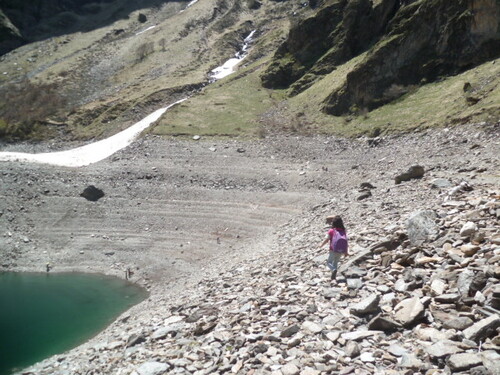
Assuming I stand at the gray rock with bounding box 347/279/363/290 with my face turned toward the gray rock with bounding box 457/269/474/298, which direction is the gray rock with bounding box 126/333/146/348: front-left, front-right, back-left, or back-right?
back-right

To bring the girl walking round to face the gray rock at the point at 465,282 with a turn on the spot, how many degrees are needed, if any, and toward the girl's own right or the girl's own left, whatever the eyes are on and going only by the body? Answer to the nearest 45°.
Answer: approximately 180°

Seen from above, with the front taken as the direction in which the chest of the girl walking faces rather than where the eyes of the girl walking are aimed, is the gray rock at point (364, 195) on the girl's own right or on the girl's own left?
on the girl's own right

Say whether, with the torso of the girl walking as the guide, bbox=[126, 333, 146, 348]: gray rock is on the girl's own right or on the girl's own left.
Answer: on the girl's own left

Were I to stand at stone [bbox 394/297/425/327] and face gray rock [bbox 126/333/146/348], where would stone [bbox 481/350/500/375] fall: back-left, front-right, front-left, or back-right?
back-left

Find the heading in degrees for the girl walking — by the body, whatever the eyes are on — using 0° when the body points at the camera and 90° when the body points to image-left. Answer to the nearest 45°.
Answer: approximately 135°

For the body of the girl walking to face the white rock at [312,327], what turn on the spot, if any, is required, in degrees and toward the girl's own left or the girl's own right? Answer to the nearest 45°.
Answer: approximately 135° to the girl's own left

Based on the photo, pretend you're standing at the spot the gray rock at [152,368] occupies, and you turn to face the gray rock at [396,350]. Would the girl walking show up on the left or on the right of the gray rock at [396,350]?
left

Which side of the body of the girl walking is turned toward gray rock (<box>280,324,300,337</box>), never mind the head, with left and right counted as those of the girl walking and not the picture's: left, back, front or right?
left

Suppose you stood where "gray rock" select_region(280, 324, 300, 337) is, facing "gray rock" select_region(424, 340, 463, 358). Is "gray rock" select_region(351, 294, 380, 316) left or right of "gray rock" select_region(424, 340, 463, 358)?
left

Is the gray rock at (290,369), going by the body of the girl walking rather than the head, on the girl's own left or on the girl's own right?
on the girl's own left
